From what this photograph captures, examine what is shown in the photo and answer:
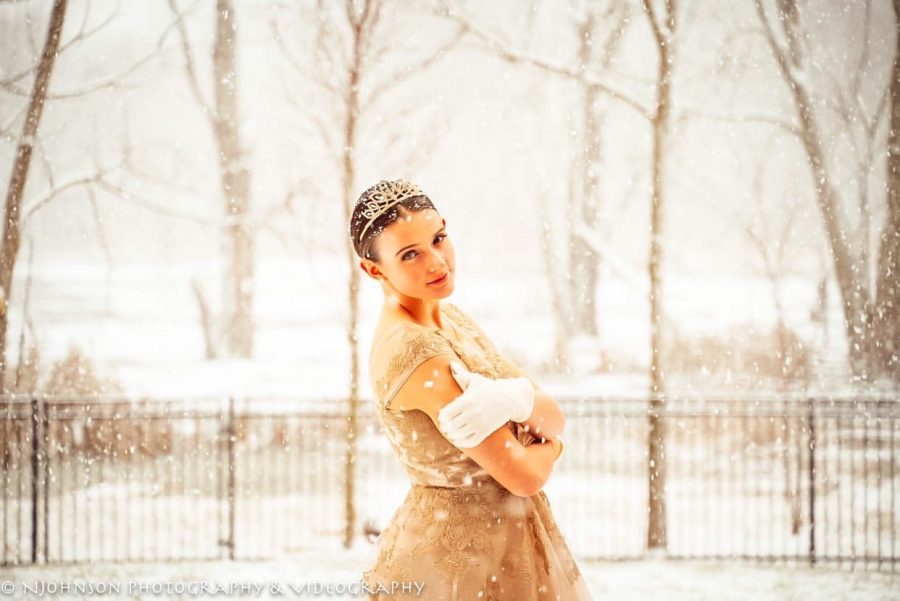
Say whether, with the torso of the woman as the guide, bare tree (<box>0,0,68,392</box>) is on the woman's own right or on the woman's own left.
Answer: on the woman's own left

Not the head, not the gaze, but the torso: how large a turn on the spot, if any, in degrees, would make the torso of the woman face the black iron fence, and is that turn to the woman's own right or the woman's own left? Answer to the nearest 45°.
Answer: approximately 90° to the woman's own left

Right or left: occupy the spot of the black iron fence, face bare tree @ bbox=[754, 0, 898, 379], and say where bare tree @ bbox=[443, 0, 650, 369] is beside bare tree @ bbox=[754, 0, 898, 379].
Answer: left

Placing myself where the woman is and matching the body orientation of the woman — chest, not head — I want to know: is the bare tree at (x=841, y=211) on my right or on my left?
on my left

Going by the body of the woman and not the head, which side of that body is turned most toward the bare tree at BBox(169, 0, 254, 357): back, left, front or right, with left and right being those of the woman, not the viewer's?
left

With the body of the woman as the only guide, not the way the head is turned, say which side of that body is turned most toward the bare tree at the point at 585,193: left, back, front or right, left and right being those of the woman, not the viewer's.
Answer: left

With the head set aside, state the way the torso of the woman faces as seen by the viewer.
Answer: to the viewer's right
